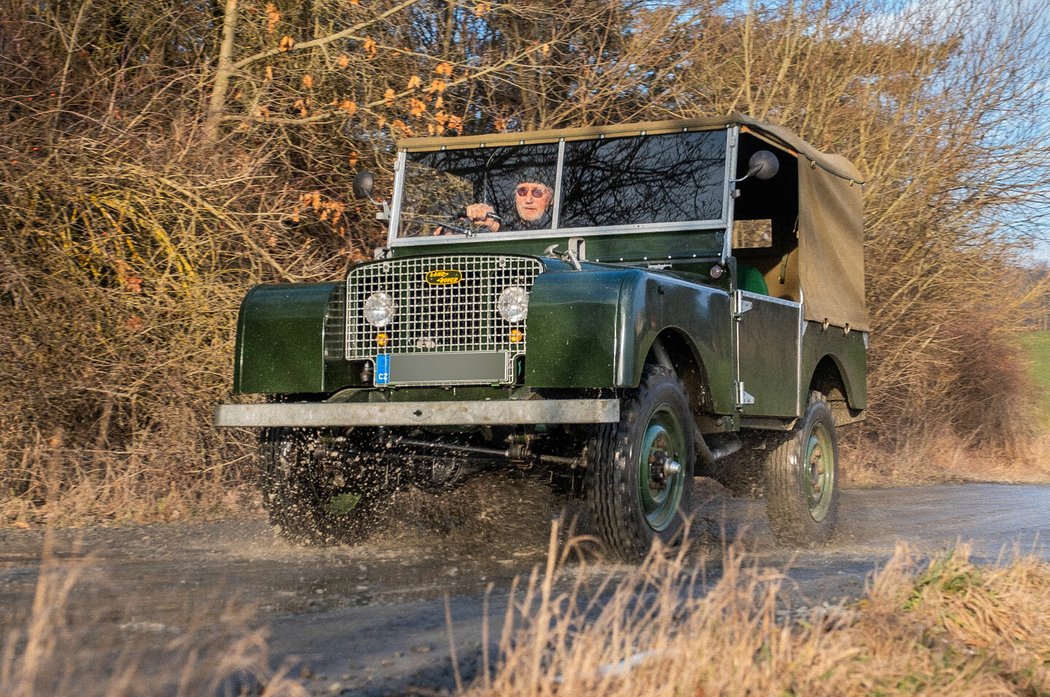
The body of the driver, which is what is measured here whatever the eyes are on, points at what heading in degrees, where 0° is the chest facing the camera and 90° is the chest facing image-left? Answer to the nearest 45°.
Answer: approximately 45°

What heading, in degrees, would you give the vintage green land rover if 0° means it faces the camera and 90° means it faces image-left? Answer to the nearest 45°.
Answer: approximately 45°
